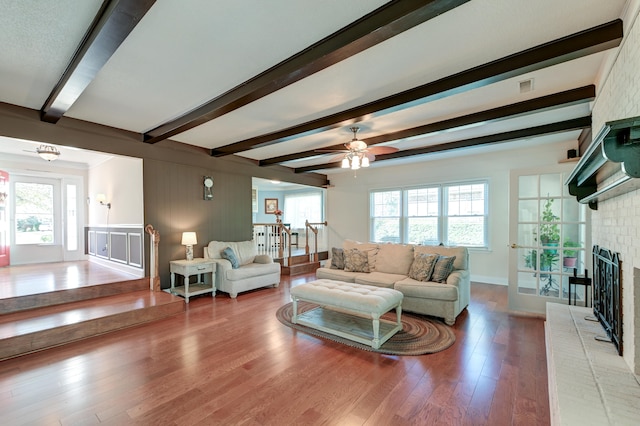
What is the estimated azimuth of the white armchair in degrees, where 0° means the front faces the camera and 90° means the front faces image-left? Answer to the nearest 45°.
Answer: approximately 315°

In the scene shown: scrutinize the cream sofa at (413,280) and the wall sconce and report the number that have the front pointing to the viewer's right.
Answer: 0

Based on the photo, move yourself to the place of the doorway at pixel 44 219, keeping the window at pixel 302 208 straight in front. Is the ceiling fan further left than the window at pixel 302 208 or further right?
right

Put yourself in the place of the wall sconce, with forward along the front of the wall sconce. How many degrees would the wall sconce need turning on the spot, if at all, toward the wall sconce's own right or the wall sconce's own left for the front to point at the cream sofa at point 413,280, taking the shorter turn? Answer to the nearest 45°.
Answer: approximately 90° to the wall sconce's own left

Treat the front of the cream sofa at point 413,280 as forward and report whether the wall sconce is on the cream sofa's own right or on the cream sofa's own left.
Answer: on the cream sofa's own right

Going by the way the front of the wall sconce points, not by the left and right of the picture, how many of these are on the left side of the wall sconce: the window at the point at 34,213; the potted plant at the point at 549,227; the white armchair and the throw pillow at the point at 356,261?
3

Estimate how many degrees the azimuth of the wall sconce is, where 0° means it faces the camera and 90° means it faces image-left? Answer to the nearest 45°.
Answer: approximately 45°

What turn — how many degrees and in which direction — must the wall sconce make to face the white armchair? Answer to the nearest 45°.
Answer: approximately 90° to its left

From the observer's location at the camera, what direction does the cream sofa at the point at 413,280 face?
facing the viewer and to the left of the viewer

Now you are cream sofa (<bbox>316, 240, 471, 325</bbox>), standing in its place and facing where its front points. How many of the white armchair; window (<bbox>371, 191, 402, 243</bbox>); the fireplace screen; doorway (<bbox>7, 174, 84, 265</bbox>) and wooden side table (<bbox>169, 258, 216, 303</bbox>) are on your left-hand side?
1

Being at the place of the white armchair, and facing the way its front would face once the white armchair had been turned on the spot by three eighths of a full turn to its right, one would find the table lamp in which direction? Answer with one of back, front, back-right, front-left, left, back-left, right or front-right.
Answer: front

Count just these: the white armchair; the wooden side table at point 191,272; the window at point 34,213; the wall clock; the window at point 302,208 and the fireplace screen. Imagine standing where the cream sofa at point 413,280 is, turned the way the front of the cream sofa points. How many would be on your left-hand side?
1

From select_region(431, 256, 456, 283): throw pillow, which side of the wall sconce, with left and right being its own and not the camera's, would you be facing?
left

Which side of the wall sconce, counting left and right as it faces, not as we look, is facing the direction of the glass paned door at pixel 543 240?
left

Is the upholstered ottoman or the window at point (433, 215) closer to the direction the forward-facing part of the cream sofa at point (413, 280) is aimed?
the upholstered ottoman

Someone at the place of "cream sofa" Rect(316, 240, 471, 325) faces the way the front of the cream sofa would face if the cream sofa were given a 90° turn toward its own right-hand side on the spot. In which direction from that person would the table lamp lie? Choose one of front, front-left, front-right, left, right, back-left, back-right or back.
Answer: front-left
